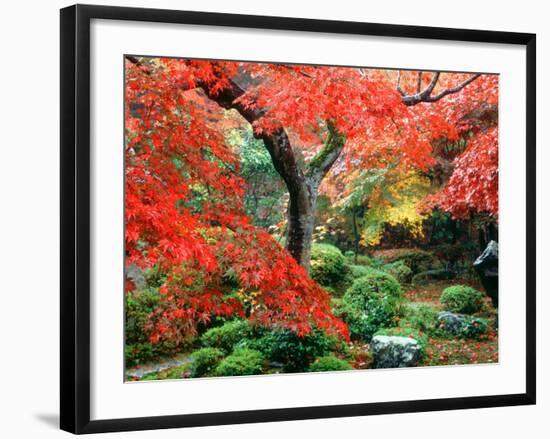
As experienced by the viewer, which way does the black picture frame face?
facing the viewer and to the right of the viewer
